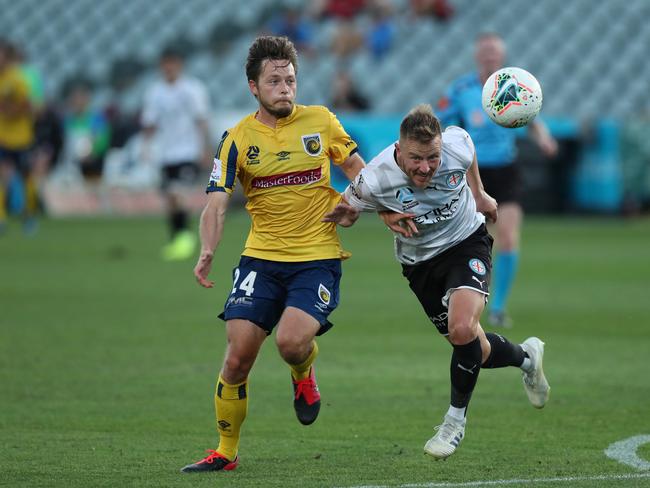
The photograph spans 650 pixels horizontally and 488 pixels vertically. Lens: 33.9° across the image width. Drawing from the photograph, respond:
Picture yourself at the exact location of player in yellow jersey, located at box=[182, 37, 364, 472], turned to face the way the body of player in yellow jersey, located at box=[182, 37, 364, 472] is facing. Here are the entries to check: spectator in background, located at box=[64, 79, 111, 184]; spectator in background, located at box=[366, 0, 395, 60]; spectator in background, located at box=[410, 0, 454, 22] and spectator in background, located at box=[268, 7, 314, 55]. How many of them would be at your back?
4

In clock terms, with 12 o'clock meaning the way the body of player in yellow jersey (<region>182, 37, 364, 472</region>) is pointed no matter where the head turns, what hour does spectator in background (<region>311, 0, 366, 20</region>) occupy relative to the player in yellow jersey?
The spectator in background is roughly at 6 o'clock from the player in yellow jersey.

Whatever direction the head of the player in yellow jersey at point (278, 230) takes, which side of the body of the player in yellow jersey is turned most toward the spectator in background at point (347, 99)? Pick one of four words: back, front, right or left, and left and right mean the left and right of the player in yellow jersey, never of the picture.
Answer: back

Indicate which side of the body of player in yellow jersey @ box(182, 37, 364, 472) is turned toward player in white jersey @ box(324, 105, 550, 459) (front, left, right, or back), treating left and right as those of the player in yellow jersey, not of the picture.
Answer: left

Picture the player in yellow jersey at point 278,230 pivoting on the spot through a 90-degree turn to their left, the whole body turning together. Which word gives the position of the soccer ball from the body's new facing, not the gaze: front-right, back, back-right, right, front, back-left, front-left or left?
front

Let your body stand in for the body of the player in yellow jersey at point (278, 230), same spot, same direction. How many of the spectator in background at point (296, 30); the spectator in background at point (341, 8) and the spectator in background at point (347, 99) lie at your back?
3

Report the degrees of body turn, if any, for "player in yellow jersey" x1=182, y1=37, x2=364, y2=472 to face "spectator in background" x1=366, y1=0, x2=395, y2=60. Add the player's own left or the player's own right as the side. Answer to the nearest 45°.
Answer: approximately 180°

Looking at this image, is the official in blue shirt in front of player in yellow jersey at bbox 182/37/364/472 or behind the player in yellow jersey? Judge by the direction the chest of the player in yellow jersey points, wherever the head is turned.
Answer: behind

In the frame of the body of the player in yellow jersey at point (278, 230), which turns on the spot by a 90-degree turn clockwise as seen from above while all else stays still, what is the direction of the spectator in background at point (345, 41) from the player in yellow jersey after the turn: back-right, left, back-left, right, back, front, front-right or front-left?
right

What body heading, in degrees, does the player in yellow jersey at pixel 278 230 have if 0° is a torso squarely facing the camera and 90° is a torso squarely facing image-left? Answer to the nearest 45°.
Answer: approximately 0°

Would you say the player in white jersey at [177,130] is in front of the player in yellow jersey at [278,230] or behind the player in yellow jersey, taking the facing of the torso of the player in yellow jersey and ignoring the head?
behind
